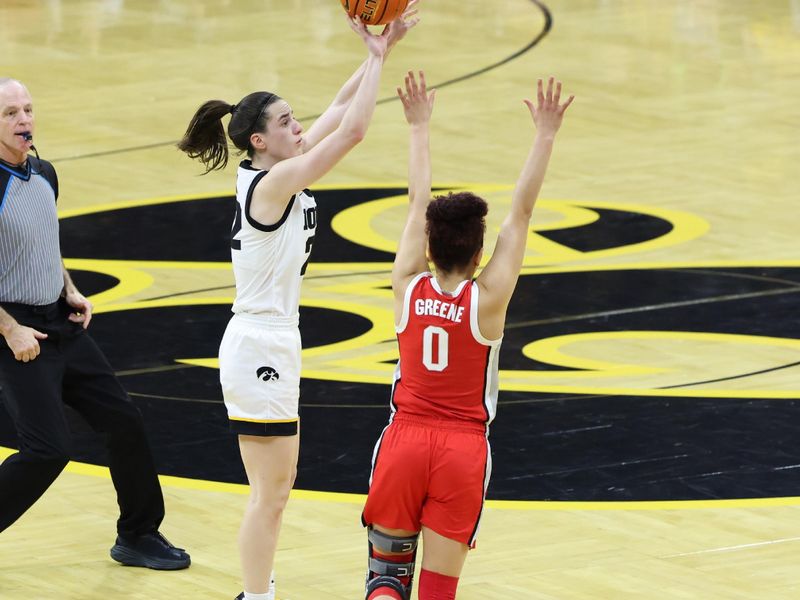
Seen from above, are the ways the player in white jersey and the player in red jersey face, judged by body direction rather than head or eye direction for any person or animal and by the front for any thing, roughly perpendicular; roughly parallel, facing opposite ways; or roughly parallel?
roughly perpendicular

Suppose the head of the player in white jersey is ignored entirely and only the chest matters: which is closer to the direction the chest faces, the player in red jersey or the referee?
the player in red jersey

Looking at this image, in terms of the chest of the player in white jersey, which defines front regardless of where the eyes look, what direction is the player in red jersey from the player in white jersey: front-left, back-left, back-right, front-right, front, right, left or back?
front-right

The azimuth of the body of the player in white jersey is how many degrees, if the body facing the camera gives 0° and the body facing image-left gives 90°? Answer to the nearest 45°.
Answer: approximately 270°

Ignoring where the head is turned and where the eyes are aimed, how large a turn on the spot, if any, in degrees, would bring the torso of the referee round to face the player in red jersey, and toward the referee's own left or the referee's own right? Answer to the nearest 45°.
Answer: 0° — they already face them

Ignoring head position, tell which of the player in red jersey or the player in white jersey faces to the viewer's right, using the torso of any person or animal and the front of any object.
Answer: the player in white jersey

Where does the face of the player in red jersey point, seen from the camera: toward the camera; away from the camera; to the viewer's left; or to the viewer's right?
away from the camera

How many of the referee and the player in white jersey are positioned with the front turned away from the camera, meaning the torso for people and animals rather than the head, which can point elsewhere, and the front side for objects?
0

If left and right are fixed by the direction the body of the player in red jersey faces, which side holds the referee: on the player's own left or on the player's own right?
on the player's own left

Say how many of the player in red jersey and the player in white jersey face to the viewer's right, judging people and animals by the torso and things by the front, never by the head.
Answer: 1

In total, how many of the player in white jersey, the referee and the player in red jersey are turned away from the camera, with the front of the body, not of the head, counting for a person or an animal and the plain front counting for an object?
1

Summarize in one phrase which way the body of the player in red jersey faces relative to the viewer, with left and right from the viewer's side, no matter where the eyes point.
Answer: facing away from the viewer

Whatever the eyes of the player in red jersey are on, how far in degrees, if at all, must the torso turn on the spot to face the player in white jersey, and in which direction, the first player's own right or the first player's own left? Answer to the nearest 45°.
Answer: approximately 45° to the first player's own left
